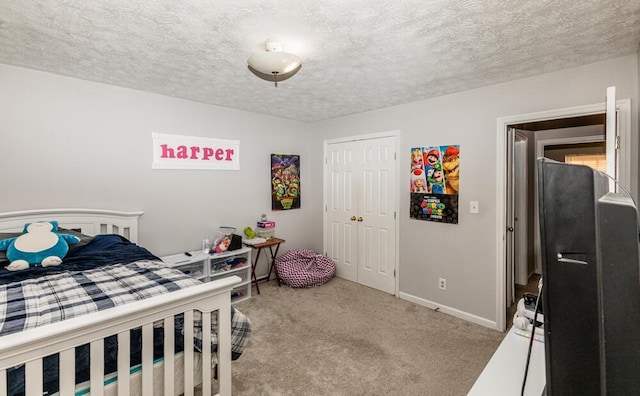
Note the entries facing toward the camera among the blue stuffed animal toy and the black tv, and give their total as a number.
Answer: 1

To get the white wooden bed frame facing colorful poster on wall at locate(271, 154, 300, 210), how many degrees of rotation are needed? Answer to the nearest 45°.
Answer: approximately 90° to its left

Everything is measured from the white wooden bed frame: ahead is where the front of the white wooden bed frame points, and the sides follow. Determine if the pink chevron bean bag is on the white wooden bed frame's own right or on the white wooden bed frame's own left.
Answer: on the white wooden bed frame's own left

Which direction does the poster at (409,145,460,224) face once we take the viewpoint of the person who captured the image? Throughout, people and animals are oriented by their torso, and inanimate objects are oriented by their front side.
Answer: facing the viewer and to the left of the viewer

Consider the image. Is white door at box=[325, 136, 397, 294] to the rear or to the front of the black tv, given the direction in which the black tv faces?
to the front

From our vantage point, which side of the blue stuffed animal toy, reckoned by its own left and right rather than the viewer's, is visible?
front

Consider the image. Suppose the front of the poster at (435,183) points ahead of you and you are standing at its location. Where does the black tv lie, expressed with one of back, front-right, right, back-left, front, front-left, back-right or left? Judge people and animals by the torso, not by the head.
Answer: front-left

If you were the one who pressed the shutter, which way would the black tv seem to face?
facing away from the viewer and to the left of the viewer

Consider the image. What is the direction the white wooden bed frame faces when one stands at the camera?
facing the viewer and to the right of the viewer

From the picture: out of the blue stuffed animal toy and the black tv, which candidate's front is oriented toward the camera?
the blue stuffed animal toy

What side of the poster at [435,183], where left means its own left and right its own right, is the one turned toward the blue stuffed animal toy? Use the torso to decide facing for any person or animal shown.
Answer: front

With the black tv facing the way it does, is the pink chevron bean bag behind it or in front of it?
in front

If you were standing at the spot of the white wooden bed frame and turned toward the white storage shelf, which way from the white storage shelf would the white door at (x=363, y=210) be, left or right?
right
